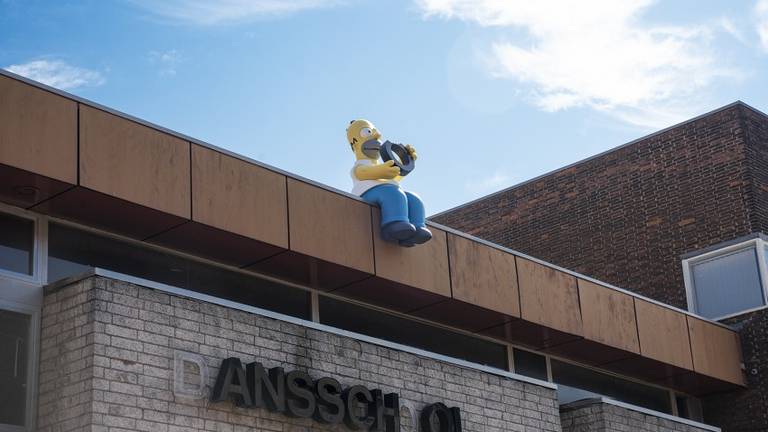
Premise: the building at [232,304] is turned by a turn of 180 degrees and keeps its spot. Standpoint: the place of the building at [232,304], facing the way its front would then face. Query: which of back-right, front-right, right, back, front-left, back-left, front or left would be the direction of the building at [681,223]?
right

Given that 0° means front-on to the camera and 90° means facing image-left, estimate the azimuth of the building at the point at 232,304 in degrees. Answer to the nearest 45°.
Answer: approximately 315°

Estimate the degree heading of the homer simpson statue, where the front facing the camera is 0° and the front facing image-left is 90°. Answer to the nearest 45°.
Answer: approximately 315°

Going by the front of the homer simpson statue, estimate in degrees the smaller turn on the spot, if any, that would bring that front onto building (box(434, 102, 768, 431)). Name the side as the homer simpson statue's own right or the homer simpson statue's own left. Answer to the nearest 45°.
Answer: approximately 90° to the homer simpson statue's own left
